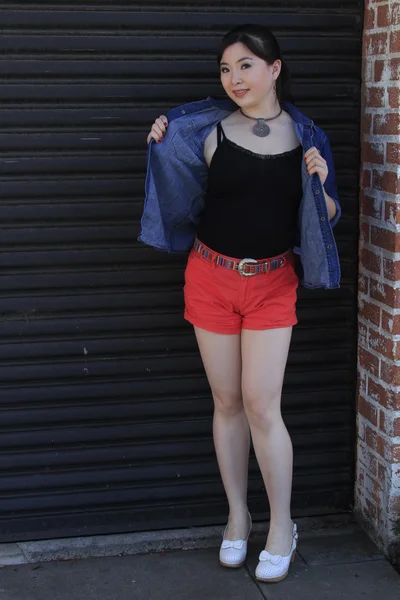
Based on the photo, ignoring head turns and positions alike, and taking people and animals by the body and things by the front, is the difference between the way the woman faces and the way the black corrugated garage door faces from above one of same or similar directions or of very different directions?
same or similar directions

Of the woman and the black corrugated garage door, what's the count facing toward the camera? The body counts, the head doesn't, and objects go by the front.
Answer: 2

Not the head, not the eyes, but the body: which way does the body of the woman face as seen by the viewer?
toward the camera

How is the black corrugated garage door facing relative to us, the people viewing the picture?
facing the viewer
